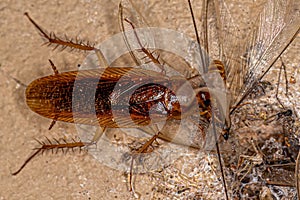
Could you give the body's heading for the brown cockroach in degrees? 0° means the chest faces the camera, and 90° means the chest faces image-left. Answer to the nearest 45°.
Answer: approximately 270°
